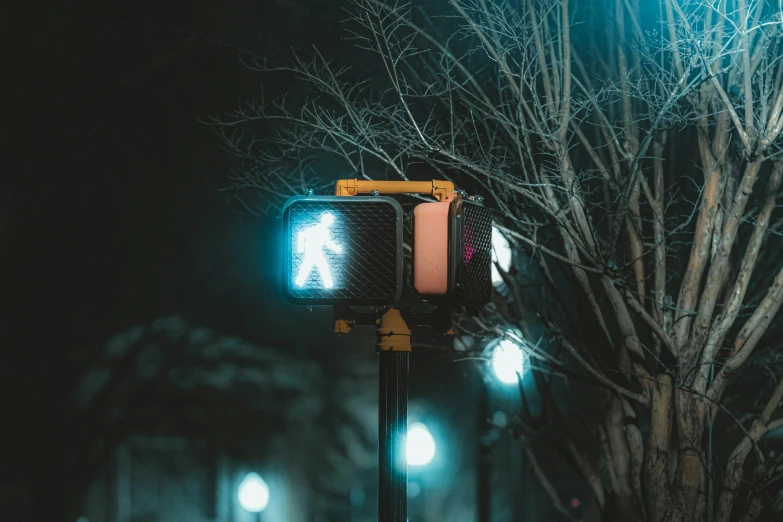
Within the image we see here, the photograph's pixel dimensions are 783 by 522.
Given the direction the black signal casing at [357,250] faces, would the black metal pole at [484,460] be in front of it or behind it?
behind

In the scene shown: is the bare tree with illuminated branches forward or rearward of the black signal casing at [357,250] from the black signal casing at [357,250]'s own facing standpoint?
rearward

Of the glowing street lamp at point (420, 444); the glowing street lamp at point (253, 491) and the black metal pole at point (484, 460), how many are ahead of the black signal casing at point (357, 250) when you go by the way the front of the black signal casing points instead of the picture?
0

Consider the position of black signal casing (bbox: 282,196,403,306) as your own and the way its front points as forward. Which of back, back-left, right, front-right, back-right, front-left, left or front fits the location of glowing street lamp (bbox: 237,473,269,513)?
back

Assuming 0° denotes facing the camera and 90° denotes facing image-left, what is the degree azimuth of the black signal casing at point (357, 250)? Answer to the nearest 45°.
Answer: approximately 0°

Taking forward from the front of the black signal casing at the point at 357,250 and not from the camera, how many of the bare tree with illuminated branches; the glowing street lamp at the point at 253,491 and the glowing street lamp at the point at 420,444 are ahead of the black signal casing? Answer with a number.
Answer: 0

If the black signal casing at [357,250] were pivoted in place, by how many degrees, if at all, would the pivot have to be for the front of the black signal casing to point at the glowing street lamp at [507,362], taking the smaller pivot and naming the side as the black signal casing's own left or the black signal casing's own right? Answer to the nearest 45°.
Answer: approximately 180°
